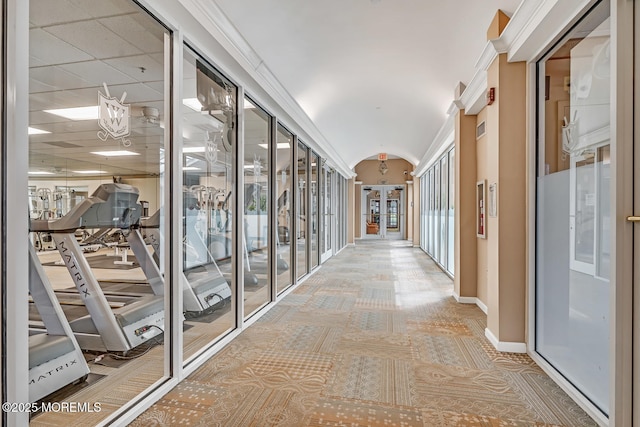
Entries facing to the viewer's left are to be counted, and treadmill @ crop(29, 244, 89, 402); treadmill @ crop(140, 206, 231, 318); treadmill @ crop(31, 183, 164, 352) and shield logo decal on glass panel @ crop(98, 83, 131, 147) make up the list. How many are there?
0

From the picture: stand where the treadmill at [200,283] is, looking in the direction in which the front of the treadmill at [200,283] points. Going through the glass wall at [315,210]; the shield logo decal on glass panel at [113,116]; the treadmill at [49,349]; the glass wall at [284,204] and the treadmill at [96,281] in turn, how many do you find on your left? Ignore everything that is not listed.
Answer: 2

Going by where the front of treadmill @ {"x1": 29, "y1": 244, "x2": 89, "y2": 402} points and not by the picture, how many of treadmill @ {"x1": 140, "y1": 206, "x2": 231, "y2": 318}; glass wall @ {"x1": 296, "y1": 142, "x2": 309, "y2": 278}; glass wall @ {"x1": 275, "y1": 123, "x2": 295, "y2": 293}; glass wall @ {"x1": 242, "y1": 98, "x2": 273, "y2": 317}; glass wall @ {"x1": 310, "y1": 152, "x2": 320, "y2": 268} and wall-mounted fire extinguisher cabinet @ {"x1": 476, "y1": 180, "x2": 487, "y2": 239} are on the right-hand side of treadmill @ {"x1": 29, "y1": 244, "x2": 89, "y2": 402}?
0

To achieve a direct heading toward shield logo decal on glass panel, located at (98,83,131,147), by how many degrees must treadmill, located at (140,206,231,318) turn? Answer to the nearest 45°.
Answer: approximately 45° to its right

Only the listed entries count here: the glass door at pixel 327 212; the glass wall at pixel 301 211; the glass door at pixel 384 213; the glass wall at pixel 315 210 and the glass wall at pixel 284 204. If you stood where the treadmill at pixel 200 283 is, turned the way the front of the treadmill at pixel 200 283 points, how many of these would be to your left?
5

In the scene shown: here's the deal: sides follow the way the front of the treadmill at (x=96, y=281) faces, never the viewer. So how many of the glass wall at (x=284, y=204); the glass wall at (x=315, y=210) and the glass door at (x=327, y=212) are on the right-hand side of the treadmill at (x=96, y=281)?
0

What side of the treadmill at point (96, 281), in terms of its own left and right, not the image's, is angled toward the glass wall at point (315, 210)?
left

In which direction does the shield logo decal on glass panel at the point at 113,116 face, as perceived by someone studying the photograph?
facing the viewer and to the right of the viewer

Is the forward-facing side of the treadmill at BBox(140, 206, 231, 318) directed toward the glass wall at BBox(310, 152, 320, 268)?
no

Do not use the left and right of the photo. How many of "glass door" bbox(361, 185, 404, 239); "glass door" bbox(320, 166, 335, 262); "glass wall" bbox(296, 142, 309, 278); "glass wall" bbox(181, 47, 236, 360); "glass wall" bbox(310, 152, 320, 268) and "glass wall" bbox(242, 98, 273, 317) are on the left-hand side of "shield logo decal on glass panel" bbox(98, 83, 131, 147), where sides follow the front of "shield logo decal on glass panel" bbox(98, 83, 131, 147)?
6

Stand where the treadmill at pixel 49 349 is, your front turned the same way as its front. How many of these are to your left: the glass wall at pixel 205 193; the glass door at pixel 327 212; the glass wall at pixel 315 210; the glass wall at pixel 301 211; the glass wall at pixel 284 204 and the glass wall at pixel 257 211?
6

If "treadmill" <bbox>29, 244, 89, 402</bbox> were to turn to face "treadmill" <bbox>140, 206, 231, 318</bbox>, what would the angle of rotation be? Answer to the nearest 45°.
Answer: approximately 90° to its left

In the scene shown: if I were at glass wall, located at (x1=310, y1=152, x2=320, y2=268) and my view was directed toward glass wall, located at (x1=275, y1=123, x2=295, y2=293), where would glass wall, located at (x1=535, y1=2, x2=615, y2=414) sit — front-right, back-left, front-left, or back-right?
front-left

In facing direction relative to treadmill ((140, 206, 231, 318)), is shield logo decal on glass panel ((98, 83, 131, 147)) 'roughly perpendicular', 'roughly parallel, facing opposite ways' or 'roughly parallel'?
roughly parallel

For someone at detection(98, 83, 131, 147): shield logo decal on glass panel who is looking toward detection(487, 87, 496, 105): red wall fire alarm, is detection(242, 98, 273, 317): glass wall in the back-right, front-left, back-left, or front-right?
front-left

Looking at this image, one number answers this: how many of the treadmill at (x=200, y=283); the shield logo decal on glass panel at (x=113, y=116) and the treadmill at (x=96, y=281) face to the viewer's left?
0

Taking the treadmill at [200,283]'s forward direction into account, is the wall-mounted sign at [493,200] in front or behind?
in front

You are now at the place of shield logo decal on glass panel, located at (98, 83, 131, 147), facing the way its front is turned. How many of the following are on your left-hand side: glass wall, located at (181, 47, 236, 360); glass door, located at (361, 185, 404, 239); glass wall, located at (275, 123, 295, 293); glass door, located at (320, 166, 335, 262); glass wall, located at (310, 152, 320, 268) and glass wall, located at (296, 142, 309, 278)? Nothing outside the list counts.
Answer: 6
